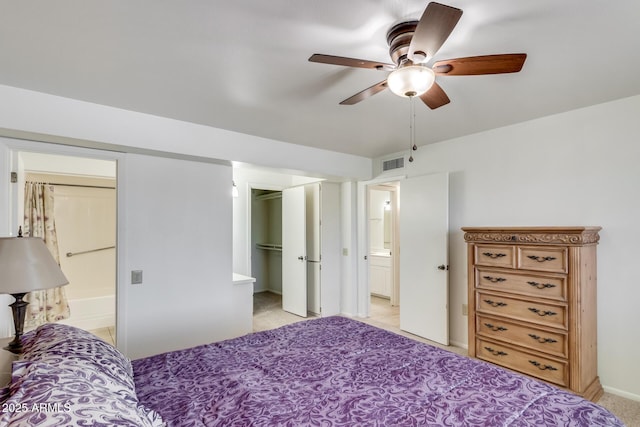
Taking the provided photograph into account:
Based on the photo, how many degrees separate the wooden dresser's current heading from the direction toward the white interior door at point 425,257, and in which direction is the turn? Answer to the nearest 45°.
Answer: approximately 90° to its right

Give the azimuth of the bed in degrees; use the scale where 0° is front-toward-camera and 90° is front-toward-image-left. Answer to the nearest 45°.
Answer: approximately 225°

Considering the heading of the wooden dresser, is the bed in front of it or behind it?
in front

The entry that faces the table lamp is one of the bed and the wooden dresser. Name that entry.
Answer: the wooden dresser

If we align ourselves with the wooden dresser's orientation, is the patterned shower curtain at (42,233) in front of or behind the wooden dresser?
in front

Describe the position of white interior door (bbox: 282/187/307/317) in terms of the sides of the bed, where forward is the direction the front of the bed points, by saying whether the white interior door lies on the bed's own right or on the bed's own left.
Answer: on the bed's own left

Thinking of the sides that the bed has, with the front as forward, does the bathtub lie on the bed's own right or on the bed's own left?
on the bed's own left

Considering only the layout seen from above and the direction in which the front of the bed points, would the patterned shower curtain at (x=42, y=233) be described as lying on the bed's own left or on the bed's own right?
on the bed's own left

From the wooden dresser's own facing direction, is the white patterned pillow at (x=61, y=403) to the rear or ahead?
ahead

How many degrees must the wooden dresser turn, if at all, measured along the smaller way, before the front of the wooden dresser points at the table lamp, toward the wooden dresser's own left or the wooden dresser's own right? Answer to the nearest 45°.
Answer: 0° — it already faces it

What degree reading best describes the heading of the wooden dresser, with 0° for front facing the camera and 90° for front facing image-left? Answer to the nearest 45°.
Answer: approximately 45°

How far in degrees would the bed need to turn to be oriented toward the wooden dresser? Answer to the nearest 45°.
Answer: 0° — it already faces it

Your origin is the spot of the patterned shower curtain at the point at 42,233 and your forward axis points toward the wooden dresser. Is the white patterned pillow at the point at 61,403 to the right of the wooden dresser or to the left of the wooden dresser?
right

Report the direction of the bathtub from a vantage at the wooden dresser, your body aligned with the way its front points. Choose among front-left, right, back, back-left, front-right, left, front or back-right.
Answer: front-right

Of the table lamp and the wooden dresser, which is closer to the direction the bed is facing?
the wooden dresser
